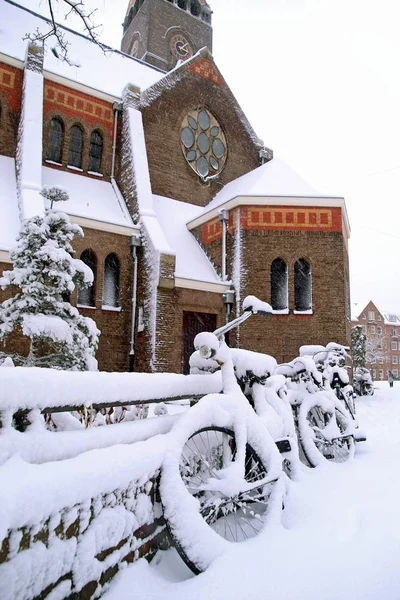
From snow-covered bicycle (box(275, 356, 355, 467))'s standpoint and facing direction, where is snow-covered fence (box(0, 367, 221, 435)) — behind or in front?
in front

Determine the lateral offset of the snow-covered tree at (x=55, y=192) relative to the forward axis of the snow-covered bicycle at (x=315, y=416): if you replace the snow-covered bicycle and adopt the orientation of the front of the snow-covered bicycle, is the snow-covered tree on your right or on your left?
on your right

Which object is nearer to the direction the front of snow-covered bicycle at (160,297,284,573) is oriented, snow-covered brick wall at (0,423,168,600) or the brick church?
the snow-covered brick wall

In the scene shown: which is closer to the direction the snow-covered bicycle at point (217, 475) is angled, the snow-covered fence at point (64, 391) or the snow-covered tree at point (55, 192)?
the snow-covered fence

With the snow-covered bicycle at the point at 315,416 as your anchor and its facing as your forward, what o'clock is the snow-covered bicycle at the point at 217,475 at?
the snow-covered bicycle at the point at 217,475 is roughly at 11 o'clock from the snow-covered bicycle at the point at 315,416.

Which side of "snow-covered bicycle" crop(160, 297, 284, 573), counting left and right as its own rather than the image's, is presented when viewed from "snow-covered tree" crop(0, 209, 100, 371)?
right

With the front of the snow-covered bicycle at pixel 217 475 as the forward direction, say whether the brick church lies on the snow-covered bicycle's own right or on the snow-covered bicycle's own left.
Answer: on the snow-covered bicycle's own right

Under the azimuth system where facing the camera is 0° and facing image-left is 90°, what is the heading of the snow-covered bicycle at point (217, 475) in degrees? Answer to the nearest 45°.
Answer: approximately 45°

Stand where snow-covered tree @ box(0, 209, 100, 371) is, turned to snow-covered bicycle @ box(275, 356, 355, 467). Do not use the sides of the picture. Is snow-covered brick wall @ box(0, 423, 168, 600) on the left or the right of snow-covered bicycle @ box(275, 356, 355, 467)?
right

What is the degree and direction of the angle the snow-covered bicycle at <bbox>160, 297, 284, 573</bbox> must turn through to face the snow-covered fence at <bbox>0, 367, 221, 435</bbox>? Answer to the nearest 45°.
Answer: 0° — it already faces it

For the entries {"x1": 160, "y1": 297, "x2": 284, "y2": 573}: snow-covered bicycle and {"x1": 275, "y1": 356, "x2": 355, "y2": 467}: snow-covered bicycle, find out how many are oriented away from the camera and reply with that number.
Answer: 0
